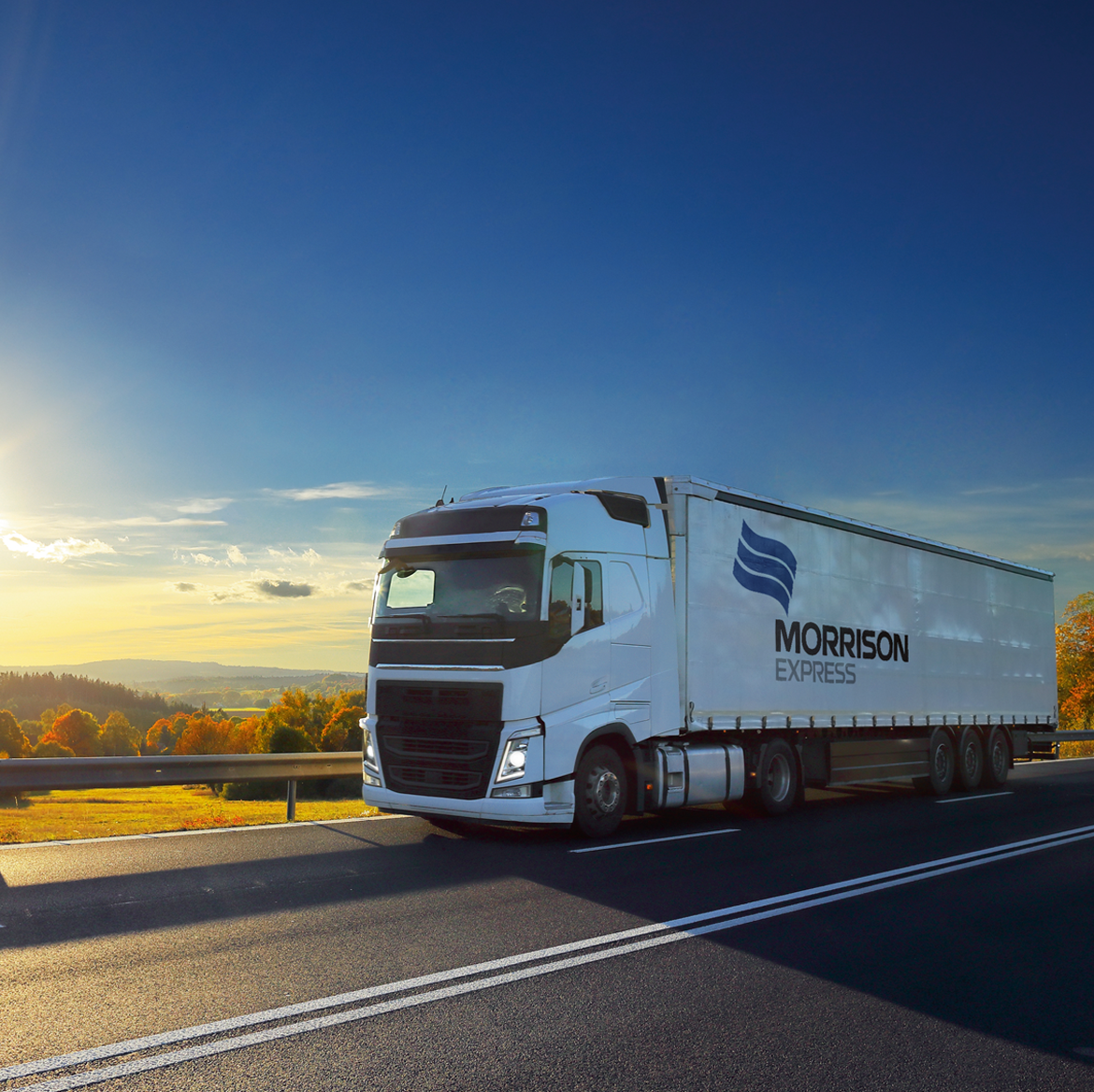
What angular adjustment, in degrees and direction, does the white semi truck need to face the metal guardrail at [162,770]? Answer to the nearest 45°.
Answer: approximately 45° to its right

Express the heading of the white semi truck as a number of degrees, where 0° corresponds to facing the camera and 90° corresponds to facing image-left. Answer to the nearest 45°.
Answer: approximately 45°
